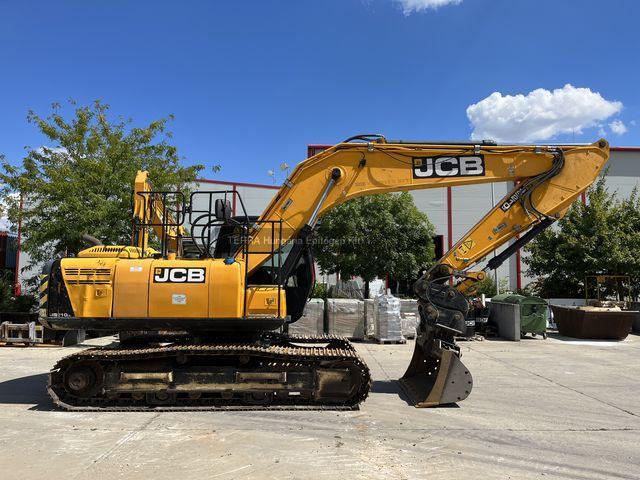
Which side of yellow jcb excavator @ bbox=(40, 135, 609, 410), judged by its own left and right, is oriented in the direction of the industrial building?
left

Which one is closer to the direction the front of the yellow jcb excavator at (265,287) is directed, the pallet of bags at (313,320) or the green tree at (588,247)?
the green tree

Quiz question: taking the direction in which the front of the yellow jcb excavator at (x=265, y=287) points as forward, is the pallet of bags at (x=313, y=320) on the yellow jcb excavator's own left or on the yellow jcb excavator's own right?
on the yellow jcb excavator's own left

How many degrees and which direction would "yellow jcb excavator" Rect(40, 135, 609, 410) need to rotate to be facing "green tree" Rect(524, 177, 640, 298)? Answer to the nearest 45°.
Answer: approximately 45° to its left

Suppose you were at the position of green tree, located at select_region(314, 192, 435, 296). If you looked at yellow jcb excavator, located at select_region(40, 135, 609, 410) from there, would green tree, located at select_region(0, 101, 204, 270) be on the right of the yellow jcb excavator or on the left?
right

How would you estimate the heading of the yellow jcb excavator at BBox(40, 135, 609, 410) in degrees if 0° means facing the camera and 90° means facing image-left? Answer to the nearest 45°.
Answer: approximately 270°

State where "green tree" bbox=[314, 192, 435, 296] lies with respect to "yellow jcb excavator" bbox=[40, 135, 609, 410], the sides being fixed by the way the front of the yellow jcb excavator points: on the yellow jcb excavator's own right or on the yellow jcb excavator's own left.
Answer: on the yellow jcb excavator's own left

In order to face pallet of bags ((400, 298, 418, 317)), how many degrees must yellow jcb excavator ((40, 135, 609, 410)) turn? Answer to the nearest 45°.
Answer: approximately 90° to its left

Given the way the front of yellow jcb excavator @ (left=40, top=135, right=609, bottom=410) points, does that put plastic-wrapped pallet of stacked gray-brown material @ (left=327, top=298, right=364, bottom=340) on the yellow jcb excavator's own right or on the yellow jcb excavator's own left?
on the yellow jcb excavator's own left

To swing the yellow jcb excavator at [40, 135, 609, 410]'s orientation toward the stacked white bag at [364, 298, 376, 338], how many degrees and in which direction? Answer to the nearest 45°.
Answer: approximately 90° to its left
